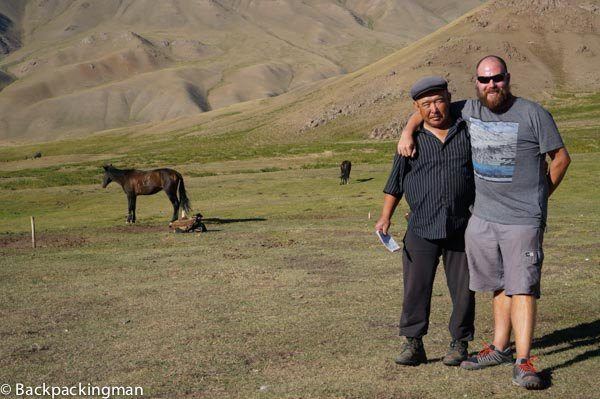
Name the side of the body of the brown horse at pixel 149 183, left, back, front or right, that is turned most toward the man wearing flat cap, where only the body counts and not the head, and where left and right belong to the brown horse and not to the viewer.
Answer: left

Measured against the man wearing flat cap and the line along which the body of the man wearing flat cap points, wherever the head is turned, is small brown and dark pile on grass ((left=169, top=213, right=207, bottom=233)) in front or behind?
behind

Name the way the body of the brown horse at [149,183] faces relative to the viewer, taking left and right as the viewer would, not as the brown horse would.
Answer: facing to the left of the viewer

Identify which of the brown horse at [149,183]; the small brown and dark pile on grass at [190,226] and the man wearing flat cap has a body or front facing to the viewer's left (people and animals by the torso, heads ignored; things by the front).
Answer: the brown horse

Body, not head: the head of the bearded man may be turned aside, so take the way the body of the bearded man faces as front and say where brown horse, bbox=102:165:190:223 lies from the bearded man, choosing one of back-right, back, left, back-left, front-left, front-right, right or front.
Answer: right

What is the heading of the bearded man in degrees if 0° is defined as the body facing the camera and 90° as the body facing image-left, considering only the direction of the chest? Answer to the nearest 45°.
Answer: approximately 45°

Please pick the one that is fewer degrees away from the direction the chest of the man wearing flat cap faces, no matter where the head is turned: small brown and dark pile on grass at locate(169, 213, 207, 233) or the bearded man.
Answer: the bearded man
